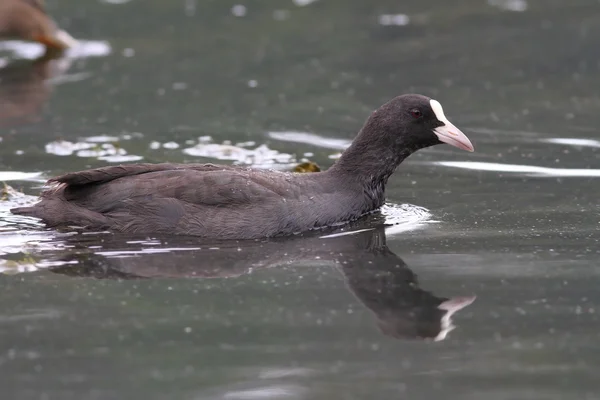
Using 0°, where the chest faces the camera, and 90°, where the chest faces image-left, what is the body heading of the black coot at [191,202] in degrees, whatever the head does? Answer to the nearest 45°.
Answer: approximately 270°

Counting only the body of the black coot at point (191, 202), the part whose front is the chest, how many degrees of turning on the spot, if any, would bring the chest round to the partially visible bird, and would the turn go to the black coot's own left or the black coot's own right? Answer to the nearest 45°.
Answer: approximately 90° to the black coot's own left
